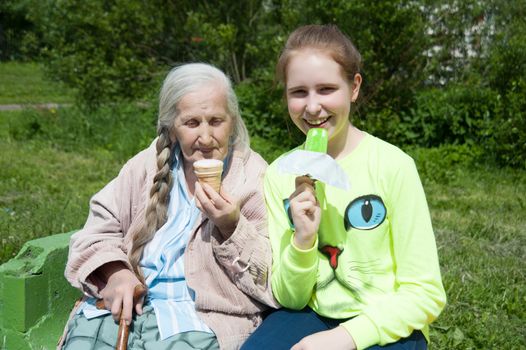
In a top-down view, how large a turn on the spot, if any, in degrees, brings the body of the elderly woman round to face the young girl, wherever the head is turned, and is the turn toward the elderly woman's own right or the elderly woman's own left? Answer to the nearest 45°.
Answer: approximately 45° to the elderly woman's own left

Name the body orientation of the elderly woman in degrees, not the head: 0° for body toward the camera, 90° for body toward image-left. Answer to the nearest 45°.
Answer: approximately 0°
